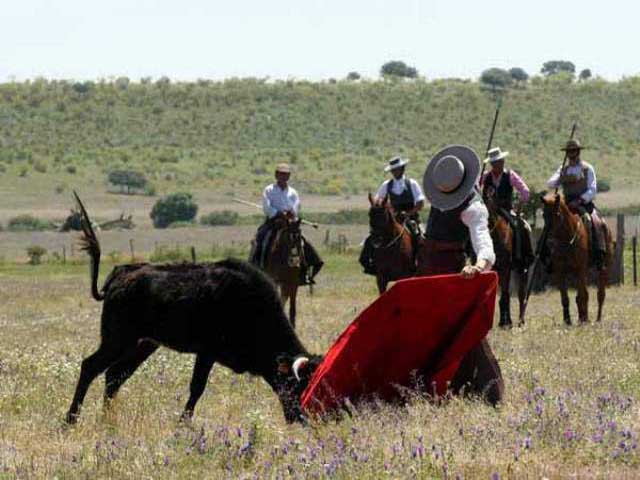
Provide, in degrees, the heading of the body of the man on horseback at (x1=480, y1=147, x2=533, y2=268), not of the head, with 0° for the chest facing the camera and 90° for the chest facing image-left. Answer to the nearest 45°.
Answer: approximately 45°

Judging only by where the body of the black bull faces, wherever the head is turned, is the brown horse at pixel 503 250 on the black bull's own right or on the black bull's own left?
on the black bull's own left

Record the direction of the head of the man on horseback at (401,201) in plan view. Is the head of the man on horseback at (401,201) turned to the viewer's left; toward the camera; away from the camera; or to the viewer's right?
toward the camera

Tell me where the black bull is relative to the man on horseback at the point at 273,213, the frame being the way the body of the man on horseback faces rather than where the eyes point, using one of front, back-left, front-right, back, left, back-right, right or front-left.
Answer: front

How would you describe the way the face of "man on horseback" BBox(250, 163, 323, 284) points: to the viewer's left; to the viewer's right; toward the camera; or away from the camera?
toward the camera

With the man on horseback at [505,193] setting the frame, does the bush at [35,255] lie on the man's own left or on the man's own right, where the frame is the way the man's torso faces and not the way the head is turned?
on the man's own right

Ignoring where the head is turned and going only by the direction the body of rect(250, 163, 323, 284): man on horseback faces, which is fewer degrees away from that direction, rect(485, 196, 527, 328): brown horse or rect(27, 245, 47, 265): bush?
the brown horse

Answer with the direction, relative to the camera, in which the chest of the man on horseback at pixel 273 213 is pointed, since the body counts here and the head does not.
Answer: toward the camera

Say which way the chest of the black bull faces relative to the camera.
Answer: to the viewer's right

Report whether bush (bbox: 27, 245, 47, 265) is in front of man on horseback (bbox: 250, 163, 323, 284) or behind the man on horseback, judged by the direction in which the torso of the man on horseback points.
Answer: behind

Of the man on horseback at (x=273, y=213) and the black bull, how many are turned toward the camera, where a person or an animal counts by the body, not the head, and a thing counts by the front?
1

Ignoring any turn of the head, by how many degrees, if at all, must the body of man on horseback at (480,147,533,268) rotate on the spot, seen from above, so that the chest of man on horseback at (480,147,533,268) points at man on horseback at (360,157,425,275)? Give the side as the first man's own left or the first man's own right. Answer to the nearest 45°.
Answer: approximately 90° to the first man's own right

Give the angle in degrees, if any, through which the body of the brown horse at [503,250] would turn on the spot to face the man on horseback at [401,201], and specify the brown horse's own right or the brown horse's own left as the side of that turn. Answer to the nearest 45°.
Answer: approximately 90° to the brown horse's own right
